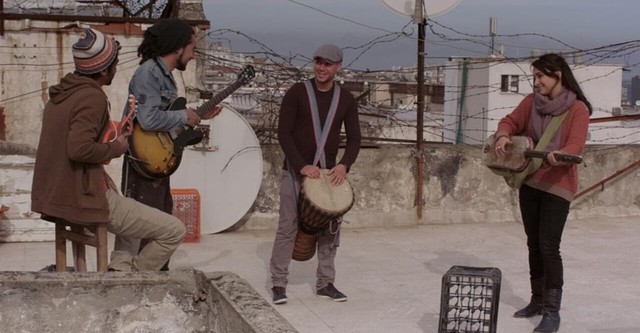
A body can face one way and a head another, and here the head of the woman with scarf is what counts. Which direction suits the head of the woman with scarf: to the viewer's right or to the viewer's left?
to the viewer's left

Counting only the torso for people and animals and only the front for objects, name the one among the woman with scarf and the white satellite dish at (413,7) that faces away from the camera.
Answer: the white satellite dish

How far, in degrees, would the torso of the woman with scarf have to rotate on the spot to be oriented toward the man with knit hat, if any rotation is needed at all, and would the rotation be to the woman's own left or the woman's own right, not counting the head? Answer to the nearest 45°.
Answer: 0° — they already face them

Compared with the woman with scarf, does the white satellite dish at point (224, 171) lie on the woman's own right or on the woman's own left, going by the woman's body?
on the woman's own right

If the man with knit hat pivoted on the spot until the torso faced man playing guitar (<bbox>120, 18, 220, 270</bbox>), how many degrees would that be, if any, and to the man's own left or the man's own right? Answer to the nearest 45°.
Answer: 0° — they already face them

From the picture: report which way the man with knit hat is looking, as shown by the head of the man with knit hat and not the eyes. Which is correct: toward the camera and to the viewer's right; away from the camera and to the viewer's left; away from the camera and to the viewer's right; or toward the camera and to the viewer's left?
away from the camera and to the viewer's right

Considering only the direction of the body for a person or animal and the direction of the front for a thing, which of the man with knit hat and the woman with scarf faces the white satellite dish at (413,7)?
the man with knit hat
